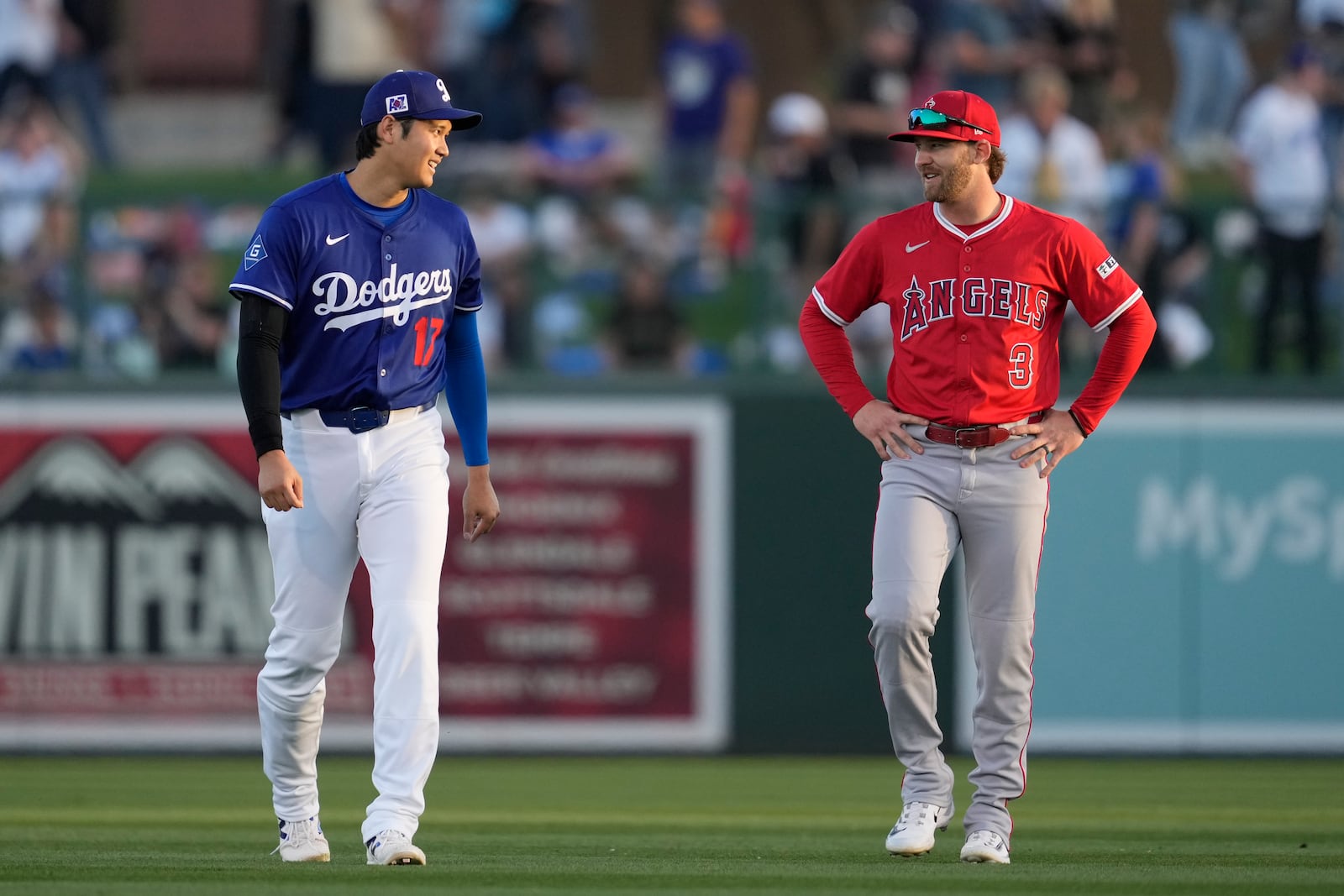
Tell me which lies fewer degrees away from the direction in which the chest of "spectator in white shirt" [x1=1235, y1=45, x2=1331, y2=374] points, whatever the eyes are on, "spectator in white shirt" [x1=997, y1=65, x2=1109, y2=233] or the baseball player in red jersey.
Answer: the baseball player in red jersey

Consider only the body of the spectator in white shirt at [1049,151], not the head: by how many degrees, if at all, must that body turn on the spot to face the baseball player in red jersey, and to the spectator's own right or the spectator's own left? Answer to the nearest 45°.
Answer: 0° — they already face them

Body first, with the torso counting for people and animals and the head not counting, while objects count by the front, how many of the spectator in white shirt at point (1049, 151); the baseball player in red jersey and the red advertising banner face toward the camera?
3

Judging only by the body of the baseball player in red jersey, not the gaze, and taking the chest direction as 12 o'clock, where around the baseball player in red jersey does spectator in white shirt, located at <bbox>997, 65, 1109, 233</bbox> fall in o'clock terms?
The spectator in white shirt is roughly at 6 o'clock from the baseball player in red jersey.

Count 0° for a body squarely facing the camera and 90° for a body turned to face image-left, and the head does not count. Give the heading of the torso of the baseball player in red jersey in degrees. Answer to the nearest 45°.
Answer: approximately 0°

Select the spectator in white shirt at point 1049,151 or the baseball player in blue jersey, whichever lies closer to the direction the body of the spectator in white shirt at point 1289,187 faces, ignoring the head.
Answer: the baseball player in blue jersey

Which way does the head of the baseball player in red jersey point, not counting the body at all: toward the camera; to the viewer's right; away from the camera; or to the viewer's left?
to the viewer's left

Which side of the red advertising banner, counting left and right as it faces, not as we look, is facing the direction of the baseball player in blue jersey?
front

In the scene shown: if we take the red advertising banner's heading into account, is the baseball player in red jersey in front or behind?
in front
